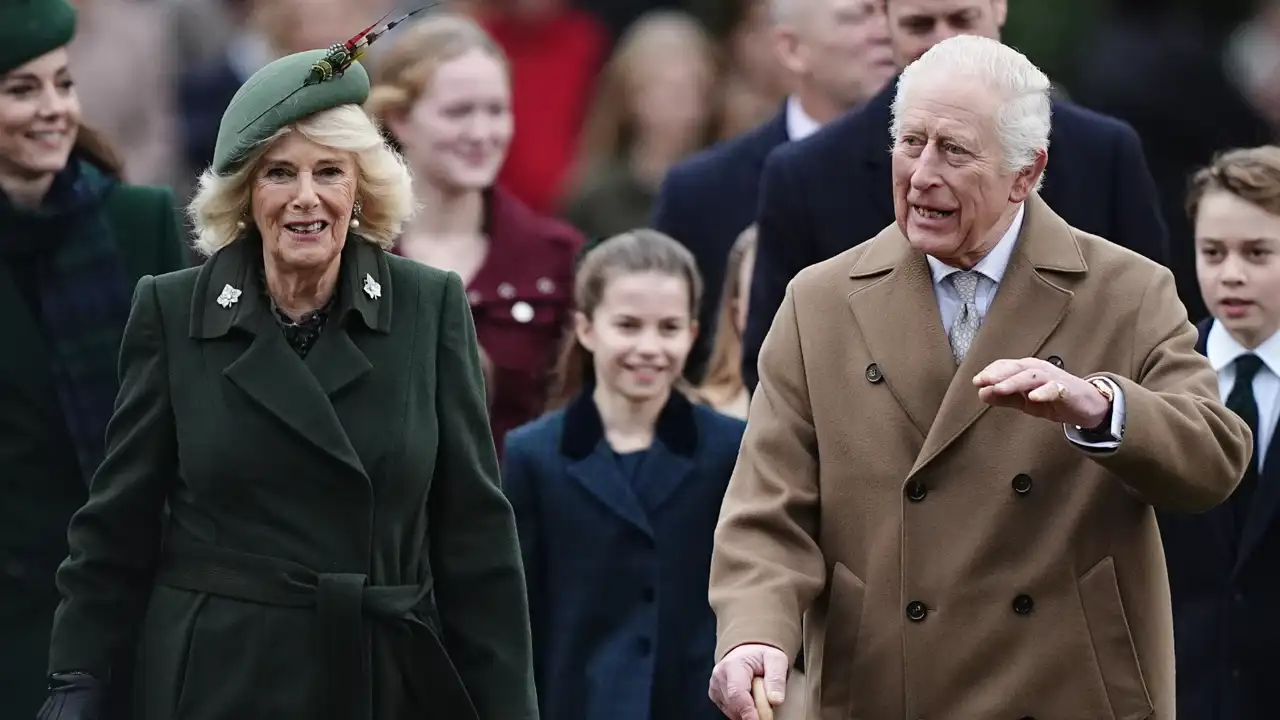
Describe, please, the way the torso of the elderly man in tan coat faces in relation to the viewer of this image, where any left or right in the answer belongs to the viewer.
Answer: facing the viewer

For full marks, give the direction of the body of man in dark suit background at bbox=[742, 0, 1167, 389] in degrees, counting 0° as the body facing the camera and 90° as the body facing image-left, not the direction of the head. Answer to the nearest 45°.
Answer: approximately 0°

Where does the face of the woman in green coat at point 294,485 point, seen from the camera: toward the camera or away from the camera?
toward the camera

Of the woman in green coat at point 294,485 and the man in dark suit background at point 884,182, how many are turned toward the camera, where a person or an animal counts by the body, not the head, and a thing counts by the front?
2

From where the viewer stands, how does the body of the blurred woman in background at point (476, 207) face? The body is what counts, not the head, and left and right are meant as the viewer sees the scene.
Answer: facing the viewer and to the right of the viewer

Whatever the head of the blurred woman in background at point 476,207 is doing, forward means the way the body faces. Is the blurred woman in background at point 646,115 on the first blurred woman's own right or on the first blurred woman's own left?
on the first blurred woman's own left

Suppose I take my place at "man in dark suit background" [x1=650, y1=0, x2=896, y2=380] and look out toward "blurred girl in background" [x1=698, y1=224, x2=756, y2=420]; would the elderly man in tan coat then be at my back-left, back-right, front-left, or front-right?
front-left

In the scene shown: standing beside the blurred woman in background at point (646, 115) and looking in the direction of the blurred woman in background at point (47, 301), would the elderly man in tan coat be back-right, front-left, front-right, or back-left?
front-left
